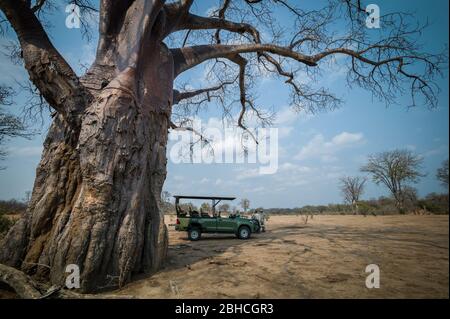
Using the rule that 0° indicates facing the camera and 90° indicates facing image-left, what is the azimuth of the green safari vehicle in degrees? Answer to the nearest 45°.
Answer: approximately 270°
